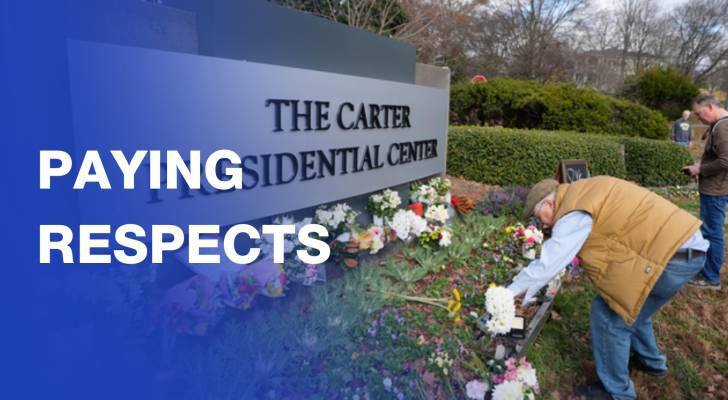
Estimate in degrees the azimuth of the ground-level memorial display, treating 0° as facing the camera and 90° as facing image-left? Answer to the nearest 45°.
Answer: approximately 315°

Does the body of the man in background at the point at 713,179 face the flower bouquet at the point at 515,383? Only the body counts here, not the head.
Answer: no

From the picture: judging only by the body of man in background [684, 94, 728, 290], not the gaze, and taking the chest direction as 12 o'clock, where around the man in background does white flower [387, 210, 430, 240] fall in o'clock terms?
The white flower is roughly at 11 o'clock from the man in background.

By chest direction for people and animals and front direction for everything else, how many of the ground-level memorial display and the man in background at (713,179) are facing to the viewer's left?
1

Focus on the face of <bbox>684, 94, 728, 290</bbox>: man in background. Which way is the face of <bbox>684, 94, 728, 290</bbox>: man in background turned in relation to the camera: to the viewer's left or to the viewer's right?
to the viewer's left

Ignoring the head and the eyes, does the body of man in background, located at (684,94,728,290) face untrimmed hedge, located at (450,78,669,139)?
no

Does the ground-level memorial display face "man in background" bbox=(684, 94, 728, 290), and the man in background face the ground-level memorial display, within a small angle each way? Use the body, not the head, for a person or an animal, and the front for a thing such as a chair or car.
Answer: no

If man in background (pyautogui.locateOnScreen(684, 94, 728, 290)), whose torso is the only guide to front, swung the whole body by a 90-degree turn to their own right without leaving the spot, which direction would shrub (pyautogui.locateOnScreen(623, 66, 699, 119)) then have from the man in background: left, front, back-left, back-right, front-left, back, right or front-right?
front

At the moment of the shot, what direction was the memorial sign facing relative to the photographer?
facing the viewer and to the right of the viewer

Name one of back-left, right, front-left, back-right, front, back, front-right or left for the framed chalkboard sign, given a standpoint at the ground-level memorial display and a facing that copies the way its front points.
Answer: left

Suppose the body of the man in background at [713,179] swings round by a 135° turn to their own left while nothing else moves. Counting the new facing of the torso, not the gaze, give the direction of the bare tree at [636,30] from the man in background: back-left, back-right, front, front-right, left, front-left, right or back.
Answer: back-left

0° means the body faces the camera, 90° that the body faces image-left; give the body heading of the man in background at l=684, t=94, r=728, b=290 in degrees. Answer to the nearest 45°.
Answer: approximately 90°

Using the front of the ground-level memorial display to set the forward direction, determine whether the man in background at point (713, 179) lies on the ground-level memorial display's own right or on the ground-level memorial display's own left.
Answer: on the ground-level memorial display's own left

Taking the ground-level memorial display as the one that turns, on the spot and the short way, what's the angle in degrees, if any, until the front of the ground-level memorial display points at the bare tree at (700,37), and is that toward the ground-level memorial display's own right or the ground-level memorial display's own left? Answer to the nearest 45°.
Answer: approximately 90° to the ground-level memorial display's own left

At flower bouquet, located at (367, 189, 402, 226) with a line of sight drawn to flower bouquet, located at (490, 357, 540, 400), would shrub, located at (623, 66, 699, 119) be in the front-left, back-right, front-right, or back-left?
back-left

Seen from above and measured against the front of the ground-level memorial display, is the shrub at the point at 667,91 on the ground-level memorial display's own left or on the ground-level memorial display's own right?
on the ground-level memorial display's own left

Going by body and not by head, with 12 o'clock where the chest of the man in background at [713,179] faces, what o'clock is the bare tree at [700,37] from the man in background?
The bare tree is roughly at 3 o'clock from the man in background.

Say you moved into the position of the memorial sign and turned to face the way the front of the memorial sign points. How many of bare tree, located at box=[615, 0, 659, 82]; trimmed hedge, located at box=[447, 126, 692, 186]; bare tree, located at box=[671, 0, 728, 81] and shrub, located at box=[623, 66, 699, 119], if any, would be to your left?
4
